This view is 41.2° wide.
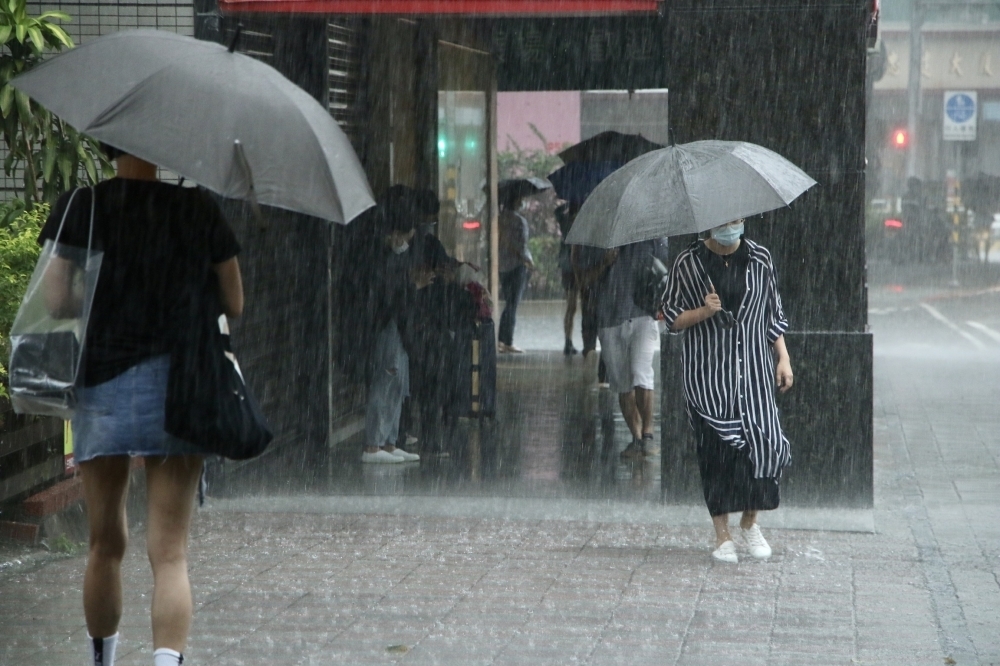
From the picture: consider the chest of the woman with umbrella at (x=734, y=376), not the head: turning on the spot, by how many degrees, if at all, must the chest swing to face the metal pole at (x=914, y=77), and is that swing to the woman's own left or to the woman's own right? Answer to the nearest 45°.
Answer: approximately 180°

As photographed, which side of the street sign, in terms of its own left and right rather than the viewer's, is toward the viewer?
front

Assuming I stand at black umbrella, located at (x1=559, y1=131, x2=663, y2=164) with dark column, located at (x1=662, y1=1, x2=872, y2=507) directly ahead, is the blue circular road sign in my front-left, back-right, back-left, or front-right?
back-left

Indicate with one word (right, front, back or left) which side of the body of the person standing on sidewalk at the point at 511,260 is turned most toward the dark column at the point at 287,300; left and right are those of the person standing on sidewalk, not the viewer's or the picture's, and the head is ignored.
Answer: right

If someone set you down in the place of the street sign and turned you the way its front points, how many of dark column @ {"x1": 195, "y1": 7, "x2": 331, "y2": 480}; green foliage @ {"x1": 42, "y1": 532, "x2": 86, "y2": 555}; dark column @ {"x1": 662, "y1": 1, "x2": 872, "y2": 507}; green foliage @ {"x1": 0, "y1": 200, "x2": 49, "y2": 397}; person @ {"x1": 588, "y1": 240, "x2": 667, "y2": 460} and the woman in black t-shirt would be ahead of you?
6

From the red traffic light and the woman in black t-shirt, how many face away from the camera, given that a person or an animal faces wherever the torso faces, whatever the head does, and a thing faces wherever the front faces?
1

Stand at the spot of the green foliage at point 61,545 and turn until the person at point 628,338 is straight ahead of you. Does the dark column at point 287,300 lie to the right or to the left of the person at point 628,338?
left

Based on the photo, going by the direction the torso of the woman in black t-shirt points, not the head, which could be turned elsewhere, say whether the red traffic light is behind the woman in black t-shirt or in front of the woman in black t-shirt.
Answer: in front

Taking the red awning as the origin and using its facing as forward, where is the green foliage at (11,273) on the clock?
The green foliage is roughly at 2 o'clock from the red awning.

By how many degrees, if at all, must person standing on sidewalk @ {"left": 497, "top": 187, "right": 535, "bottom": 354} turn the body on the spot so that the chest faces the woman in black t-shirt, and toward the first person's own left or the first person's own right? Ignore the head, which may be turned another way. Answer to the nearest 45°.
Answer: approximately 90° to the first person's own right

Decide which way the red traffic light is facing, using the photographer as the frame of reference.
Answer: facing the viewer

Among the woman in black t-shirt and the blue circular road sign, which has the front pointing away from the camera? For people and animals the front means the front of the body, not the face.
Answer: the woman in black t-shirt
